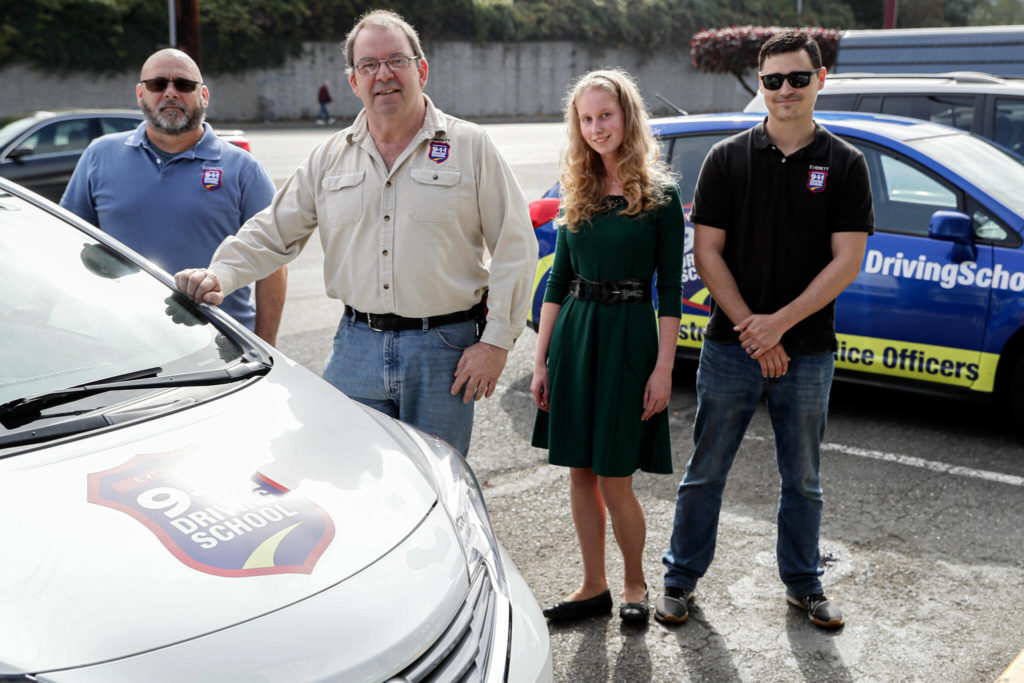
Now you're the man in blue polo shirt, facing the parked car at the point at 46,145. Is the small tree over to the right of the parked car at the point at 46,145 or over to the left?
right

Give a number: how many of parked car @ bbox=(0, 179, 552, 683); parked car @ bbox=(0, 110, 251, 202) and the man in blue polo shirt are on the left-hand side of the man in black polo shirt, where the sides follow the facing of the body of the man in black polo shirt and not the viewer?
0

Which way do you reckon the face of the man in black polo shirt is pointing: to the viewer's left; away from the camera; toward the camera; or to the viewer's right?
toward the camera

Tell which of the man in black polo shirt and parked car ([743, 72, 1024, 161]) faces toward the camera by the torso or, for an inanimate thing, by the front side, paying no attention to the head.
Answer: the man in black polo shirt

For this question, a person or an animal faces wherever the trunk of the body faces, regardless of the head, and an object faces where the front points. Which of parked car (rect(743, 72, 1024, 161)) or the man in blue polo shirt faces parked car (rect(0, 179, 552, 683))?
the man in blue polo shirt

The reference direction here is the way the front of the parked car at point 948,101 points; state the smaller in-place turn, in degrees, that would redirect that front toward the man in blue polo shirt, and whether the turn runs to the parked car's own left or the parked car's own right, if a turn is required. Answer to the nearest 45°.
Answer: approximately 135° to the parked car's own right

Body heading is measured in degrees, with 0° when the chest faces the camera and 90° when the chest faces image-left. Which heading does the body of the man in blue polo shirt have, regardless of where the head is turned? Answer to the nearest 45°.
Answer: approximately 0°

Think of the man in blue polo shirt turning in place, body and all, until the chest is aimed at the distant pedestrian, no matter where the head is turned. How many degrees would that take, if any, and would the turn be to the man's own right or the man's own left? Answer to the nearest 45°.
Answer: approximately 180°

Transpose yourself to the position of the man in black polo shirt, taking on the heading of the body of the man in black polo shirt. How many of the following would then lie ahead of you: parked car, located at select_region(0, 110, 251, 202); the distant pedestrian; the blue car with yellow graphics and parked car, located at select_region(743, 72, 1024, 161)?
0

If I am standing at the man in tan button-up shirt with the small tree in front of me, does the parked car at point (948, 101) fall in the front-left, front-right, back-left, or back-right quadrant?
front-right

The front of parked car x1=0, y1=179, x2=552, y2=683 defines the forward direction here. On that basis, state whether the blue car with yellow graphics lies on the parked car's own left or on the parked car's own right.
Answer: on the parked car's own left

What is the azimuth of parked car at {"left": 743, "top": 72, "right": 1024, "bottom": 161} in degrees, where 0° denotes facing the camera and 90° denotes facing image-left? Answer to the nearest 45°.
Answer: approximately 270°

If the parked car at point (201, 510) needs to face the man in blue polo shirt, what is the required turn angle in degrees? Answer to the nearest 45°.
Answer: approximately 135° to its left

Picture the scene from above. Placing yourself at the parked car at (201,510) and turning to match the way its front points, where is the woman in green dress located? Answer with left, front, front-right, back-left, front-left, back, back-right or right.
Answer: left

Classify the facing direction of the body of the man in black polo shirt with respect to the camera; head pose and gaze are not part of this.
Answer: toward the camera

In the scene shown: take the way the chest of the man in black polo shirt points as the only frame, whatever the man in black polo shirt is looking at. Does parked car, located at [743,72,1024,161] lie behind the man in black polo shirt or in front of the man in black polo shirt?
behind
